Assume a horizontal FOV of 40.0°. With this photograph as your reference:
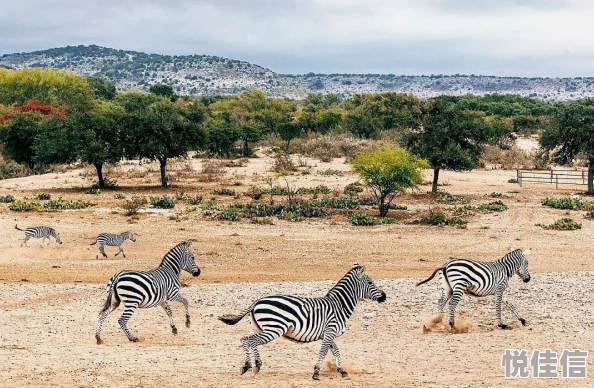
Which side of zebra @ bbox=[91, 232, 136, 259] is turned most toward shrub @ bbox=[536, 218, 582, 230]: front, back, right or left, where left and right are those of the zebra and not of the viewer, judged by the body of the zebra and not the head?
front

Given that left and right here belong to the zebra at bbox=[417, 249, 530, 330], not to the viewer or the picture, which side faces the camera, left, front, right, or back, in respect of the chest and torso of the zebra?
right

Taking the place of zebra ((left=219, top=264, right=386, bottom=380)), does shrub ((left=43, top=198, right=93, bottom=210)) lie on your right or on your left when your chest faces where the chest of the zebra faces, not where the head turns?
on your left

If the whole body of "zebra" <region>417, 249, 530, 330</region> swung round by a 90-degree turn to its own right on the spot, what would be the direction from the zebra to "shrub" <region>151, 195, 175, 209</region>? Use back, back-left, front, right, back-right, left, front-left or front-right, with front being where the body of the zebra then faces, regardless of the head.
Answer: back-right

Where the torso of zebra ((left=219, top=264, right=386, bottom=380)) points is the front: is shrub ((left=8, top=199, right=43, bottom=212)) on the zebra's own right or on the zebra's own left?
on the zebra's own left

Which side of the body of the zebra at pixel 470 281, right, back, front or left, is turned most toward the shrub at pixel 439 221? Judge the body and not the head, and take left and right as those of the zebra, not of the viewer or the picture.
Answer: left

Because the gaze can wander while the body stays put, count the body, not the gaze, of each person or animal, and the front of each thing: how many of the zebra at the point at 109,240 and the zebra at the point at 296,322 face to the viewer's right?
2

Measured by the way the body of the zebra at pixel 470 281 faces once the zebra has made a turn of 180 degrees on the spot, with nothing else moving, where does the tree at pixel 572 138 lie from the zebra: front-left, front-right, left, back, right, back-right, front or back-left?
right

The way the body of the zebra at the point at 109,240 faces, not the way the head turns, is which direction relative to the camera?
to the viewer's right

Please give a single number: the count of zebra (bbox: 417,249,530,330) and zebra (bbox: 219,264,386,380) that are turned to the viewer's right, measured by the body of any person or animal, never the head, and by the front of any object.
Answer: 2

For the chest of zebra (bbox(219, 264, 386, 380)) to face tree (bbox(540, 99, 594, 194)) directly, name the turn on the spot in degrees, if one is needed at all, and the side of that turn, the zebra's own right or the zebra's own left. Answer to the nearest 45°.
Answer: approximately 45° to the zebra's own left

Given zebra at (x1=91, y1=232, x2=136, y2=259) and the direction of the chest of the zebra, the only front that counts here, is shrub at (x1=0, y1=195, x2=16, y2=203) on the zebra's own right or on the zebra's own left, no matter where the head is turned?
on the zebra's own left

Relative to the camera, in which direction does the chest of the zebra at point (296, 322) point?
to the viewer's right
